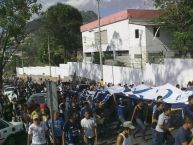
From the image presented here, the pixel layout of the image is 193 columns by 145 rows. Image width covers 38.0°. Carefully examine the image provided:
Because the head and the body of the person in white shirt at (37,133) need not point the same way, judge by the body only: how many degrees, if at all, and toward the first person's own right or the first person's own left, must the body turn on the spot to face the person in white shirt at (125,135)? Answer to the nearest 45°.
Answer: approximately 45° to the first person's own left

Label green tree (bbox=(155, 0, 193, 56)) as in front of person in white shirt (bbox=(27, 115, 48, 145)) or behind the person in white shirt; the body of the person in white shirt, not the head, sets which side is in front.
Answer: behind
